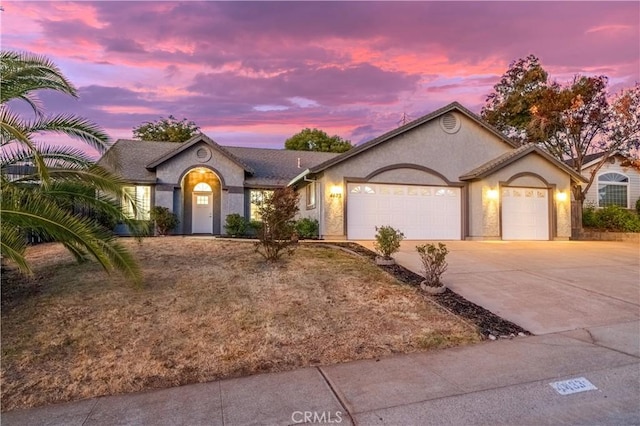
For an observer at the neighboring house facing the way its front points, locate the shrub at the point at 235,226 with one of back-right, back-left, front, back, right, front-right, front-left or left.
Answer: front-right

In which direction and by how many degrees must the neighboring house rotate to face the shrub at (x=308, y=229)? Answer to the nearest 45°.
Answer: approximately 45° to its right

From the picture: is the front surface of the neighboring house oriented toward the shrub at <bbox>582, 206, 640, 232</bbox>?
yes

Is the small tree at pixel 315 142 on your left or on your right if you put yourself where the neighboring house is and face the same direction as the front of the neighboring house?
on your right

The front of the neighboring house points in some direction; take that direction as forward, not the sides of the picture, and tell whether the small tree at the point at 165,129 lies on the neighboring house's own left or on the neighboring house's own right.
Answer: on the neighboring house's own right

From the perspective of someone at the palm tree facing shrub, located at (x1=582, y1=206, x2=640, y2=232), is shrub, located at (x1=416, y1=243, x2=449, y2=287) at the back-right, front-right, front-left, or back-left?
front-right

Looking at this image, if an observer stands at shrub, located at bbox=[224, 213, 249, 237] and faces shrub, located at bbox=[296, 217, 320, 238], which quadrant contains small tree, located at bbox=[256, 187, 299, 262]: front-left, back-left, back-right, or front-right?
front-right

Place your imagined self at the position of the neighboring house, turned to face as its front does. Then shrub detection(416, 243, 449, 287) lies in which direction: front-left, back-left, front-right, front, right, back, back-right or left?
front

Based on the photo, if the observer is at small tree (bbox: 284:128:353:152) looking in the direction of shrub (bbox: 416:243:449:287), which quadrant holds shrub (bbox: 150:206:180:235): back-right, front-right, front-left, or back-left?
front-right

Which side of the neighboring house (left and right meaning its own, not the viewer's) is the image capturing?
front

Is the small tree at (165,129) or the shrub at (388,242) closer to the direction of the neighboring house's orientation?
the shrub

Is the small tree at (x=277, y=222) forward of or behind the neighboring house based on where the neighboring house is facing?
forward
